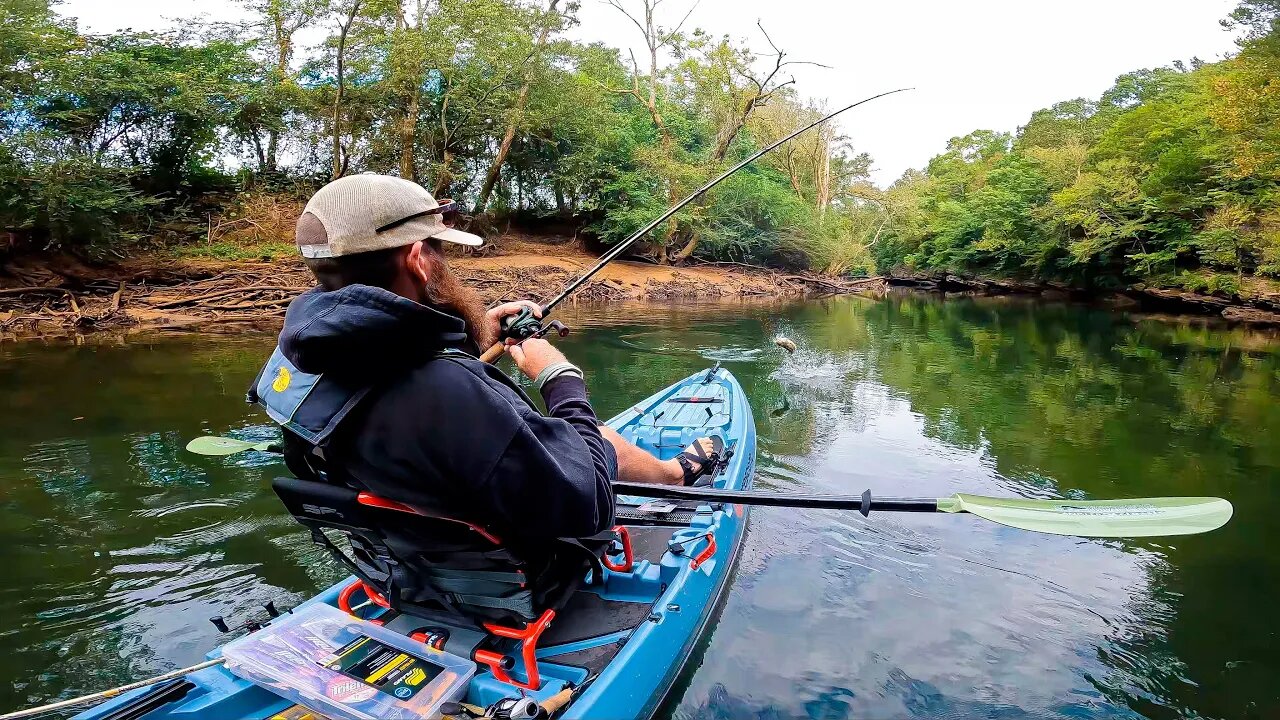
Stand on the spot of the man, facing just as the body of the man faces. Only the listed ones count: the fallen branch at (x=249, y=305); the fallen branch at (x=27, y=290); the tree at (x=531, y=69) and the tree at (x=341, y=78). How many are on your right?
0

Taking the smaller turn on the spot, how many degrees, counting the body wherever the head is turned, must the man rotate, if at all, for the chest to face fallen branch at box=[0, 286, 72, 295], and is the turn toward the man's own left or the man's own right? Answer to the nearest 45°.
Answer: approximately 90° to the man's own left

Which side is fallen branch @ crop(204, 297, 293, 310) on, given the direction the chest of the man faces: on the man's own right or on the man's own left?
on the man's own left

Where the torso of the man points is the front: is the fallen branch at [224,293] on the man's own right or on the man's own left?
on the man's own left

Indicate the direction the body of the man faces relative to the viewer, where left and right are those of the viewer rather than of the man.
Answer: facing away from the viewer and to the right of the viewer

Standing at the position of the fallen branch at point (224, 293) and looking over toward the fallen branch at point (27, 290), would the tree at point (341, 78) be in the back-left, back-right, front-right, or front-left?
back-right

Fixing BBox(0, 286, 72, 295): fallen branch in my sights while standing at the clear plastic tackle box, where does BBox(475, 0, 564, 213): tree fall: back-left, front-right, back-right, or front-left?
front-right

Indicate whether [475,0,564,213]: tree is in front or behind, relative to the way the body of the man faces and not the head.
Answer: in front

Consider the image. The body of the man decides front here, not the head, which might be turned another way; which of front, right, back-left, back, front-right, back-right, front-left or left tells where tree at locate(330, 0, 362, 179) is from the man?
front-left

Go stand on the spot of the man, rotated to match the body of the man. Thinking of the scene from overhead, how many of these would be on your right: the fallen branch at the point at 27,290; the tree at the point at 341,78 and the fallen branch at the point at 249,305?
0

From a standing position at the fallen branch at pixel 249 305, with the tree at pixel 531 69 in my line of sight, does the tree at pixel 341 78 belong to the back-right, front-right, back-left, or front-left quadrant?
front-left

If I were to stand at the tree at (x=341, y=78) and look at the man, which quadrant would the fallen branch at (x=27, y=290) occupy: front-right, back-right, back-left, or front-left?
front-right
